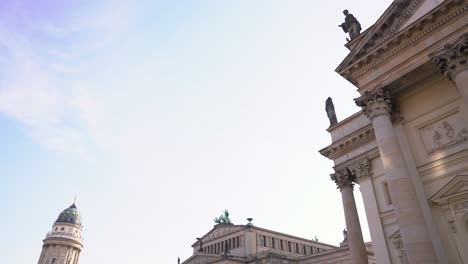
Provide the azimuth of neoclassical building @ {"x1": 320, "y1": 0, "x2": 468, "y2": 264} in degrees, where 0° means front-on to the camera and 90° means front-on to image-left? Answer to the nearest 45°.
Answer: approximately 45°
